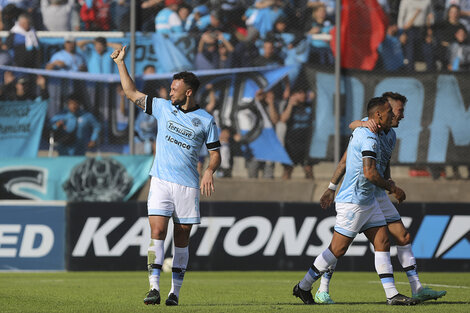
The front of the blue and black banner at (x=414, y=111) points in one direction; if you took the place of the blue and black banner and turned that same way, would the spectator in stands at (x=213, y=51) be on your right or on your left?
on your right

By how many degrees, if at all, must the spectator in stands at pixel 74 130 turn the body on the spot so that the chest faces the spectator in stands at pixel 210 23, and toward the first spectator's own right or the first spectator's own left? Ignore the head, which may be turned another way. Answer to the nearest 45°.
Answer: approximately 90° to the first spectator's own left

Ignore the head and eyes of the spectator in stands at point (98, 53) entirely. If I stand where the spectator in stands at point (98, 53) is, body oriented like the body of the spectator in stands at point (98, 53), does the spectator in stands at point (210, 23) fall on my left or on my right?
on my left

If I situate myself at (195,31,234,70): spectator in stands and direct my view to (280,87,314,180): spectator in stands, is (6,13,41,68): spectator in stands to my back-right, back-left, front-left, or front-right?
back-right
